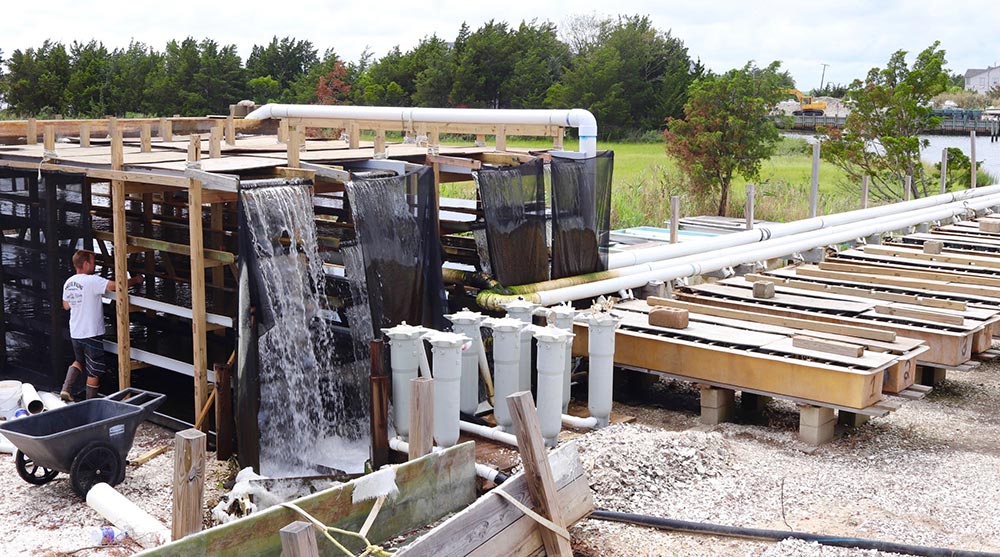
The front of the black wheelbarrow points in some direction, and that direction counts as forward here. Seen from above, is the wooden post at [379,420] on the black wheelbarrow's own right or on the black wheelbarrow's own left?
on the black wheelbarrow's own left

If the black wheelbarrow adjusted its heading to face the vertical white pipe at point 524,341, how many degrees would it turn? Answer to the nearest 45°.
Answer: approximately 135° to its left

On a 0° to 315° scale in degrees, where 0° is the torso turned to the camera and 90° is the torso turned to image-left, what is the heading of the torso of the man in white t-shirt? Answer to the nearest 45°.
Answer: approximately 225°

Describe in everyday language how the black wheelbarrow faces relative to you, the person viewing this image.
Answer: facing the viewer and to the left of the viewer

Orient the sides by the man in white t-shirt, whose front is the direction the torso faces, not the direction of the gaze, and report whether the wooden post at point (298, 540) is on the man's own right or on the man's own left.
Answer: on the man's own right

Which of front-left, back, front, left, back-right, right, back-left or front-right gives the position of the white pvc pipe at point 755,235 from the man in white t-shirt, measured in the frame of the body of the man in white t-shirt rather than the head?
front-right

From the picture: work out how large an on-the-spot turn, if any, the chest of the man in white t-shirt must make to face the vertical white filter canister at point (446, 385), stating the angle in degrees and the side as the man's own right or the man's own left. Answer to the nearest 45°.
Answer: approximately 90° to the man's own right

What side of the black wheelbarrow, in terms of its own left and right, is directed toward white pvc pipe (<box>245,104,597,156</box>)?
back

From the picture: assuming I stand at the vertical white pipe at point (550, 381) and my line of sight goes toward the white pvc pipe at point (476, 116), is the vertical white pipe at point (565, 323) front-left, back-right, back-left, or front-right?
front-right

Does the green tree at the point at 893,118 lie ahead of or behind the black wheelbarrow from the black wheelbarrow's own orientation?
behind

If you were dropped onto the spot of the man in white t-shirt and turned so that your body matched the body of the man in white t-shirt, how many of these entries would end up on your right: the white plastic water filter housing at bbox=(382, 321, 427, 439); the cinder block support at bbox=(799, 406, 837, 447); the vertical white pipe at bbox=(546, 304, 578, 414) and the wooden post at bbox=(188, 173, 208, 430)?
4

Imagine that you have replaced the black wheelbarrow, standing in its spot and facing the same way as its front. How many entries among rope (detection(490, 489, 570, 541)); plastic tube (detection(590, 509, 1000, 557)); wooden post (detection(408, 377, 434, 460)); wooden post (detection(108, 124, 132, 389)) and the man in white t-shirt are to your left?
3

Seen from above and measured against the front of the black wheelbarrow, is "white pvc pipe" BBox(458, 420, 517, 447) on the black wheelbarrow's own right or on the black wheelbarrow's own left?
on the black wheelbarrow's own left

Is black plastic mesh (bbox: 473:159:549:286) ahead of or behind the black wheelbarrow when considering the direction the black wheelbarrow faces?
behind

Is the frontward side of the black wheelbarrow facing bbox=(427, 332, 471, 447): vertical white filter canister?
no

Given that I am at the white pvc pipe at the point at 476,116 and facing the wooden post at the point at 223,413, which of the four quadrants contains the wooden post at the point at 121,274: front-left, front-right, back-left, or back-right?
front-right

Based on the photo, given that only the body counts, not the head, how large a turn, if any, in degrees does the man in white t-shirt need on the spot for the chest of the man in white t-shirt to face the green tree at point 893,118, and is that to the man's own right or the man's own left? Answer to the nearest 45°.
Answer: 0° — they already face it

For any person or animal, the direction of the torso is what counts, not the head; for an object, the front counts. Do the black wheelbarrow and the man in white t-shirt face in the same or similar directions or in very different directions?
very different directions

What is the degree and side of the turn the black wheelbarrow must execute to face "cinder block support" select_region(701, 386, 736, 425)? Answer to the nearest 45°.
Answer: approximately 135° to its left

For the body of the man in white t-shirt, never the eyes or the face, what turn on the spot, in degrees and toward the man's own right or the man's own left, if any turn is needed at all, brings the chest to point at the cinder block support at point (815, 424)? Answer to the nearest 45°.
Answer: approximately 90° to the man's own right
